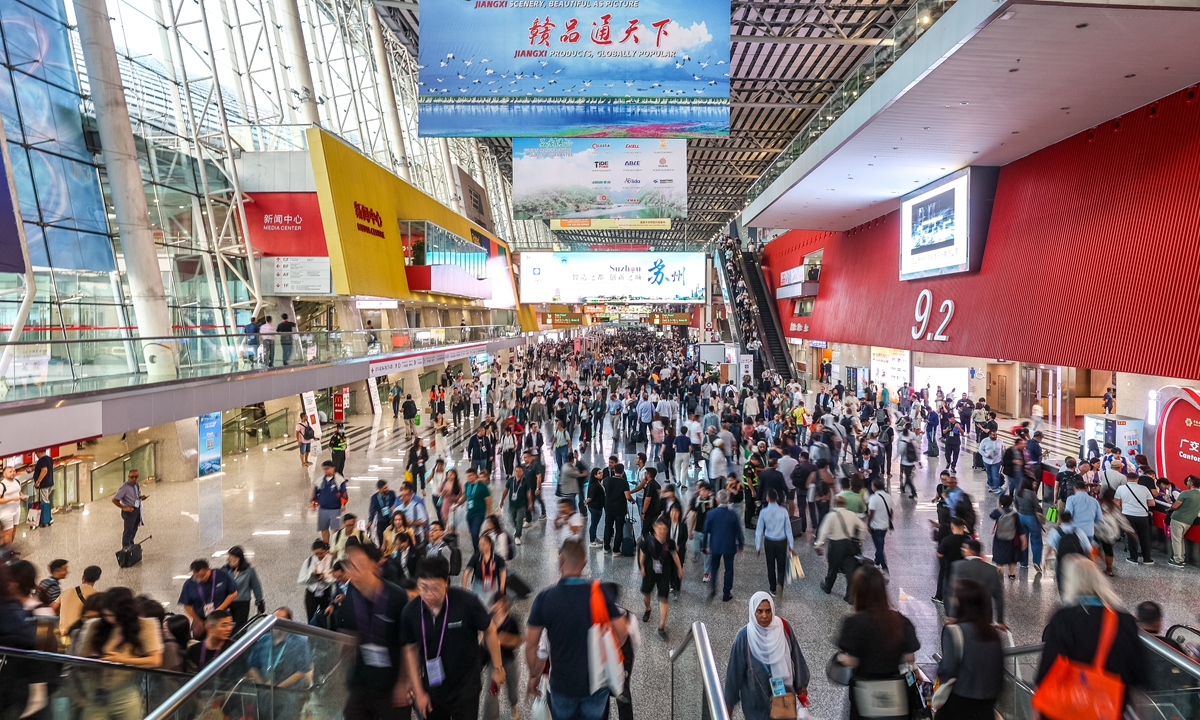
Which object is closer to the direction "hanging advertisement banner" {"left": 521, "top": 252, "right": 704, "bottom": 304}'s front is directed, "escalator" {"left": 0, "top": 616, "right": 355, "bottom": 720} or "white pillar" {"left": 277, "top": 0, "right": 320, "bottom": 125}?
the escalator

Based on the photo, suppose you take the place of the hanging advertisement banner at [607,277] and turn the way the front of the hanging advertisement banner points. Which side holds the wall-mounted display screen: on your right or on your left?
on your left

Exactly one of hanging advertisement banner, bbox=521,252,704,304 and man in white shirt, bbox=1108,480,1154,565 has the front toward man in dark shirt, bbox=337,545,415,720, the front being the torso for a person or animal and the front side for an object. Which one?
the hanging advertisement banner

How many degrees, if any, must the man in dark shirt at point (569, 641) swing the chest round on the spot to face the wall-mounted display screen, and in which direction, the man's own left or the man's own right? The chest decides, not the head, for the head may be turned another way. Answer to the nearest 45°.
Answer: approximately 45° to the man's own right

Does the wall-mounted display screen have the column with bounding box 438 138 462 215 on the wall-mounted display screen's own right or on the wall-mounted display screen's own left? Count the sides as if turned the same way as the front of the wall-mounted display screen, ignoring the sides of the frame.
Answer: on the wall-mounted display screen's own right

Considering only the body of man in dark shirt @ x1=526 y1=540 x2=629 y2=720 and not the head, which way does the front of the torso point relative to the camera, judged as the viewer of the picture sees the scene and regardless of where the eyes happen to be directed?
away from the camera

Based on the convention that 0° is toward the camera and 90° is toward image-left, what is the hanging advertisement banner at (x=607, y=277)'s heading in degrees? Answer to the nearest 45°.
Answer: approximately 0°

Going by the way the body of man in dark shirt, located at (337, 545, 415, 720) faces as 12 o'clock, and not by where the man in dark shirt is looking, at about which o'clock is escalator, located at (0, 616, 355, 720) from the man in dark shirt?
The escalator is roughly at 4 o'clock from the man in dark shirt.

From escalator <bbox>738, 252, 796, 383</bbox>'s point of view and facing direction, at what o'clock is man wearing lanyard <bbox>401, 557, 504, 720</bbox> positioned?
The man wearing lanyard is roughly at 12 o'clock from the escalator.

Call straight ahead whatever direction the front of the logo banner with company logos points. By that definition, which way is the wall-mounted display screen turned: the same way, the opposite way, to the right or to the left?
to the right

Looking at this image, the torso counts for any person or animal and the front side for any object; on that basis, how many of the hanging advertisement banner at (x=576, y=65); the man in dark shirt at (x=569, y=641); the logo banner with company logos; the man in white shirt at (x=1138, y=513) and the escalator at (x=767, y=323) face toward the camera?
3
